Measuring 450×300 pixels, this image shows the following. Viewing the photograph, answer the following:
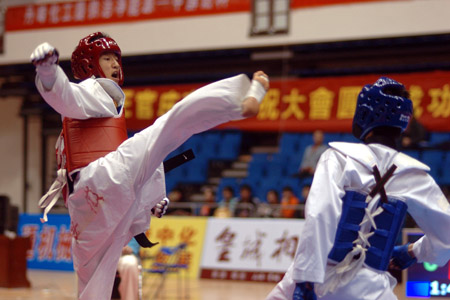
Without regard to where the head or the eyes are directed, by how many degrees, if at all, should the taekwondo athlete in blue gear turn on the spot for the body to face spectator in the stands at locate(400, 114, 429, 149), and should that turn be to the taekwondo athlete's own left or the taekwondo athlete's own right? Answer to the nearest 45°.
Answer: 0° — they already face them

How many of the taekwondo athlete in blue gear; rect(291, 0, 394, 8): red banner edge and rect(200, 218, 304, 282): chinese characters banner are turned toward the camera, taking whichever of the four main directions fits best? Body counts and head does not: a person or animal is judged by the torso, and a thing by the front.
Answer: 2

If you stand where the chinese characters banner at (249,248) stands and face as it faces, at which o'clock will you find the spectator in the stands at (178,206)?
The spectator in the stands is roughly at 5 o'clock from the chinese characters banner.

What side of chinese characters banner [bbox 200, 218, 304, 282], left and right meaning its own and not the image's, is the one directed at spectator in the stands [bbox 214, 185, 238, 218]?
back

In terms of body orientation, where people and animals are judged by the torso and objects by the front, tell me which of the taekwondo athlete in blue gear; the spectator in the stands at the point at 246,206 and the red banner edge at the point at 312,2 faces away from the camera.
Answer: the taekwondo athlete in blue gear

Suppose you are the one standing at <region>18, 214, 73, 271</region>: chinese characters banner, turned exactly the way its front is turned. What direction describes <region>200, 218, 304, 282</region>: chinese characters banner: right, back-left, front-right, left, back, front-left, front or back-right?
front-left

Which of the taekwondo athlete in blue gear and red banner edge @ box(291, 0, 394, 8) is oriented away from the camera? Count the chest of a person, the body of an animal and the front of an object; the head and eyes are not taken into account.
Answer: the taekwondo athlete in blue gear

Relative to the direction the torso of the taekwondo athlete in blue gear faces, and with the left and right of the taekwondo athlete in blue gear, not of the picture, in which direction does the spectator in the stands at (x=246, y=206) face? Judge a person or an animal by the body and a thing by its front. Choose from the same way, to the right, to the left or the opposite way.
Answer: the opposite way

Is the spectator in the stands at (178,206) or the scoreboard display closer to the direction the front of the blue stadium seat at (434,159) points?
the scoreboard display

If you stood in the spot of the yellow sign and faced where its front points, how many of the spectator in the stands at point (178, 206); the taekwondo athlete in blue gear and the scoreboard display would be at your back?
1

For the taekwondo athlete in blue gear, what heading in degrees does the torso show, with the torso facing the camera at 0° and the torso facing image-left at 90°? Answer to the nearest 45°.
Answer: approximately 180°

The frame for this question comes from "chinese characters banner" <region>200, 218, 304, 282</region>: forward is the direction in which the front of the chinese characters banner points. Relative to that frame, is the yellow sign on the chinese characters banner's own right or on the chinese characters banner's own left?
on the chinese characters banner's own right

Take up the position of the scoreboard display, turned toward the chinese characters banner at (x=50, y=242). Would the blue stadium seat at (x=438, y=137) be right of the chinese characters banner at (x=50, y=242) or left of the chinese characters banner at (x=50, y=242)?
right

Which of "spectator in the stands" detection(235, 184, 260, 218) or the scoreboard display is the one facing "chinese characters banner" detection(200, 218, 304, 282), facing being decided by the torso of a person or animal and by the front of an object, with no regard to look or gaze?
the spectator in the stands

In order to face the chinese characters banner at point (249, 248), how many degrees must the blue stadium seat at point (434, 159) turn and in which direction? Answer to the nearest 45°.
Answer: approximately 45° to its right
